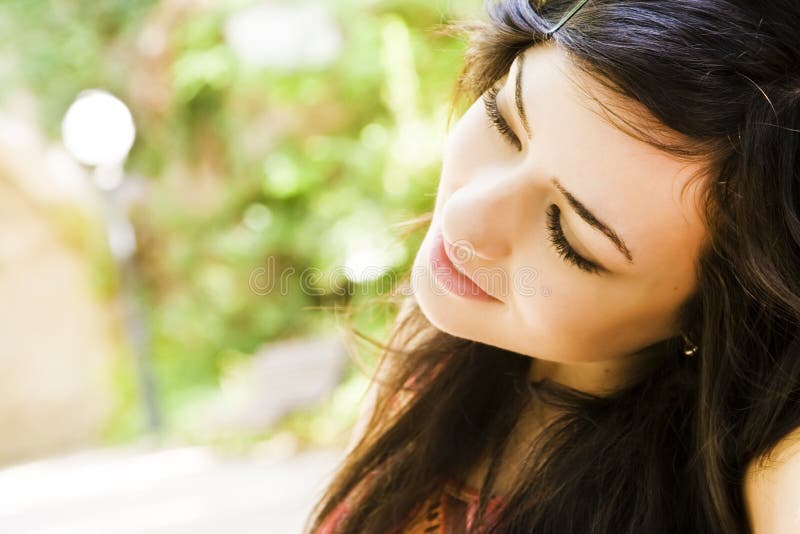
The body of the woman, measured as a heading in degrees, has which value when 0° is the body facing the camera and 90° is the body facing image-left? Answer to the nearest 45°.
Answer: approximately 45°

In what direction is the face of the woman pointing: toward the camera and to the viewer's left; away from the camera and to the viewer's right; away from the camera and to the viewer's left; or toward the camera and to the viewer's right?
toward the camera and to the viewer's left
